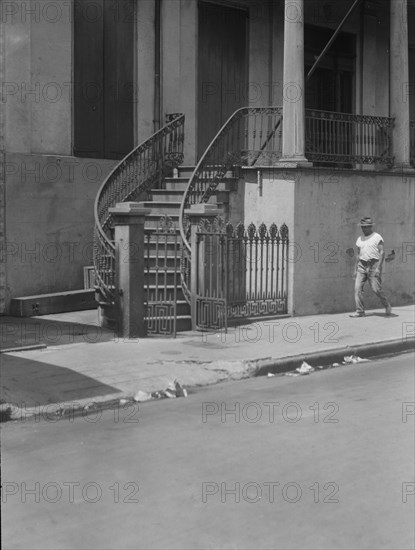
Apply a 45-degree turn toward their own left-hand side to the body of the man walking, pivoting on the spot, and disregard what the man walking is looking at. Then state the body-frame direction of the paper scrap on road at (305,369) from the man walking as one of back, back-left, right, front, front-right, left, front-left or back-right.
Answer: front

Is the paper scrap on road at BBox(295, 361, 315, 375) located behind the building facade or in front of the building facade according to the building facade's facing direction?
in front

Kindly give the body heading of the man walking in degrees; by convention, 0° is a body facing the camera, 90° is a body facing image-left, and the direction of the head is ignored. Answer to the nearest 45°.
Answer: approximately 45°

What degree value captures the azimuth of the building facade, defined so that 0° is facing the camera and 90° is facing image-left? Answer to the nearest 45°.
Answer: approximately 315°

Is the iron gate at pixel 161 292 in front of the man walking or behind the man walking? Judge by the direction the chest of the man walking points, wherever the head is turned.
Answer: in front

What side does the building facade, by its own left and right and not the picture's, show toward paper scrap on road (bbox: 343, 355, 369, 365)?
front
